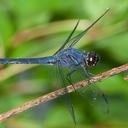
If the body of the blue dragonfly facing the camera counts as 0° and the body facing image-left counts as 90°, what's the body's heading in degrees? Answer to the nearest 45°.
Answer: approximately 270°
